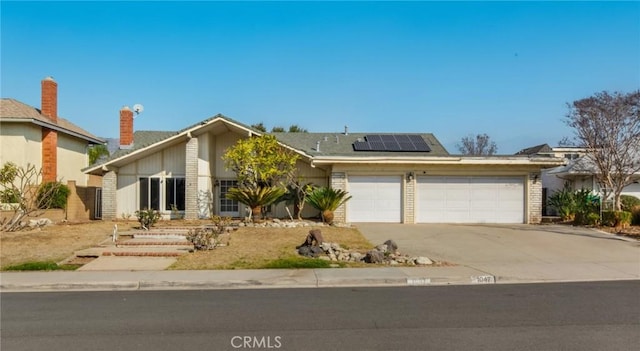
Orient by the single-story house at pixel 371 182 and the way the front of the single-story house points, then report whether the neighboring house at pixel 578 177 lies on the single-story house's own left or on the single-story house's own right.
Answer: on the single-story house's own left

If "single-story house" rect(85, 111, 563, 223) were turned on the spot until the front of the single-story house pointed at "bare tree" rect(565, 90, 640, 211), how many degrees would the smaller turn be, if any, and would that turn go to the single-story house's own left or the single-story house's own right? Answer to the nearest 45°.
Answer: approximately 90° to the single-story house's own left

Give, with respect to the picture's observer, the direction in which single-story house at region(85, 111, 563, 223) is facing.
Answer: facing the viewer

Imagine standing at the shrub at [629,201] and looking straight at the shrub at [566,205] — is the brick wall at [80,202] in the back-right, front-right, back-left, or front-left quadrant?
front-right

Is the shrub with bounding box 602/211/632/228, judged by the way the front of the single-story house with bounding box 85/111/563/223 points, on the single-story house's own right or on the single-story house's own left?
on the single-story house's own left

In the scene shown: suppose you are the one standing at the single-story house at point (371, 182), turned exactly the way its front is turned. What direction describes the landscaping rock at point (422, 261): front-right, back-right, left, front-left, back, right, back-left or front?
front

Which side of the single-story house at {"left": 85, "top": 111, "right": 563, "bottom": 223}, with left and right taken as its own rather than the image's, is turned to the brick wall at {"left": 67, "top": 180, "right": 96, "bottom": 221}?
right

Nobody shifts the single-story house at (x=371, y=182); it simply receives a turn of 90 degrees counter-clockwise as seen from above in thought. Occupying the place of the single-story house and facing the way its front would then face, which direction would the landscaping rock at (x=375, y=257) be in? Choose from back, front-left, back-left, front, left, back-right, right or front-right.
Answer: right

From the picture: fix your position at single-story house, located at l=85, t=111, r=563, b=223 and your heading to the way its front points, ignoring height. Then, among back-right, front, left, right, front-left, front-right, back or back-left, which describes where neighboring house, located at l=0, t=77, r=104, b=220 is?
right

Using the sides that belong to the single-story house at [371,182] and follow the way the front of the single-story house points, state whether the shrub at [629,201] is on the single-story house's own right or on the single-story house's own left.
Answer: on the single-story house's own left

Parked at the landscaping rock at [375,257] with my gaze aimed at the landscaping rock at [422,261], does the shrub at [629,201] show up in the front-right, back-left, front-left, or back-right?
front-left

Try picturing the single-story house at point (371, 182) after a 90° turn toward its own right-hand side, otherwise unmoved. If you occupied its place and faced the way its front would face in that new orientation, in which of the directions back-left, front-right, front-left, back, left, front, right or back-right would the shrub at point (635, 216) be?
back

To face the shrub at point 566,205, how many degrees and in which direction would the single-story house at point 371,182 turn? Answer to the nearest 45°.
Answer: approximately 90° to its left

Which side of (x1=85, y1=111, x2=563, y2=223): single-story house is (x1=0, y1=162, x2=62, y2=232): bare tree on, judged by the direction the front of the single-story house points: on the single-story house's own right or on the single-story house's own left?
on the single-story house's own right

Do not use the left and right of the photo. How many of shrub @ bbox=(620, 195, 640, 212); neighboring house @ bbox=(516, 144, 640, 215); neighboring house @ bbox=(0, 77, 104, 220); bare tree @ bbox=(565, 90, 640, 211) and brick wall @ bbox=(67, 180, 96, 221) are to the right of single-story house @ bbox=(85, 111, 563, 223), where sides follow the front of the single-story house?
2

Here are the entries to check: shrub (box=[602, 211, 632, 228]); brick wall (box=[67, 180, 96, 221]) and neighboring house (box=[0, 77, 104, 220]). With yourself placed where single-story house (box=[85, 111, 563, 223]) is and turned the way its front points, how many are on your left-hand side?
1

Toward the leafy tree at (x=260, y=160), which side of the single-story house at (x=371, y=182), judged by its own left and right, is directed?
front
